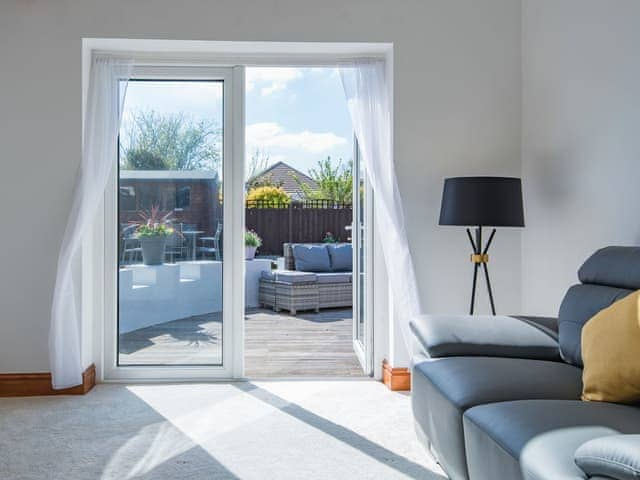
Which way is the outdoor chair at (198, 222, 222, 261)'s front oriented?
to the viewer's left

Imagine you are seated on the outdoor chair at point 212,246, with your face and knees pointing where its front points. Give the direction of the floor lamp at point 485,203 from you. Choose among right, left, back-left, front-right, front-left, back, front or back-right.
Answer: back-left
